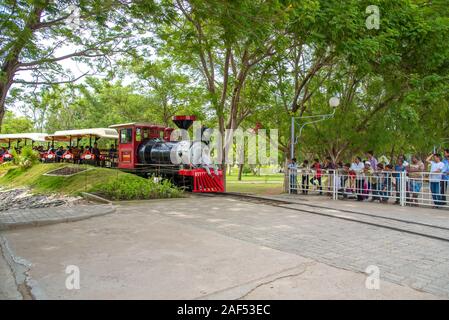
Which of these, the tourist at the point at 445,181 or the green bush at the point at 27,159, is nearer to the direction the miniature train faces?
the tourist

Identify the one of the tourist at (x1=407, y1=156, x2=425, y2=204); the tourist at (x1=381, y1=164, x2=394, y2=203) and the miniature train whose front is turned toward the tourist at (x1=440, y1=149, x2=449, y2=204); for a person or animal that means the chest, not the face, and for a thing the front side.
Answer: the miniature train

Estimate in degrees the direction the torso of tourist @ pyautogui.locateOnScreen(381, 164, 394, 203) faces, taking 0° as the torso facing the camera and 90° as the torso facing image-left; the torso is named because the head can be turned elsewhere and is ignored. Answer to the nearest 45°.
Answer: approximately 45°

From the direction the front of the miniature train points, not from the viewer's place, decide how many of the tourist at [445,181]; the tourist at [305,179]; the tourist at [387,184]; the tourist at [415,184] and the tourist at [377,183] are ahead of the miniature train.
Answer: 5

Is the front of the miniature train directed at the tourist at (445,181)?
yes

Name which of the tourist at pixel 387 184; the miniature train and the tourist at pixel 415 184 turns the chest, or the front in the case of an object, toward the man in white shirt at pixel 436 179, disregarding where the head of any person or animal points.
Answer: the miniature train

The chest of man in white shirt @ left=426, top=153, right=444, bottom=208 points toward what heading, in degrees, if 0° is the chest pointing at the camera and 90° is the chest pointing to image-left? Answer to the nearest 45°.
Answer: approximately 45°

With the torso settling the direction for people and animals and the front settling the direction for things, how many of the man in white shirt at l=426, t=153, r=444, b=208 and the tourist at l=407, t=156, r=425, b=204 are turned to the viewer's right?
0

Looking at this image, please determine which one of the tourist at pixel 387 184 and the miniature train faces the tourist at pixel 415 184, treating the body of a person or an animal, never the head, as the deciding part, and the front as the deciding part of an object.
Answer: the miniature train

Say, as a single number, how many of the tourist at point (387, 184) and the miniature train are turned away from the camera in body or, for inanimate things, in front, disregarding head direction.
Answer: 0
